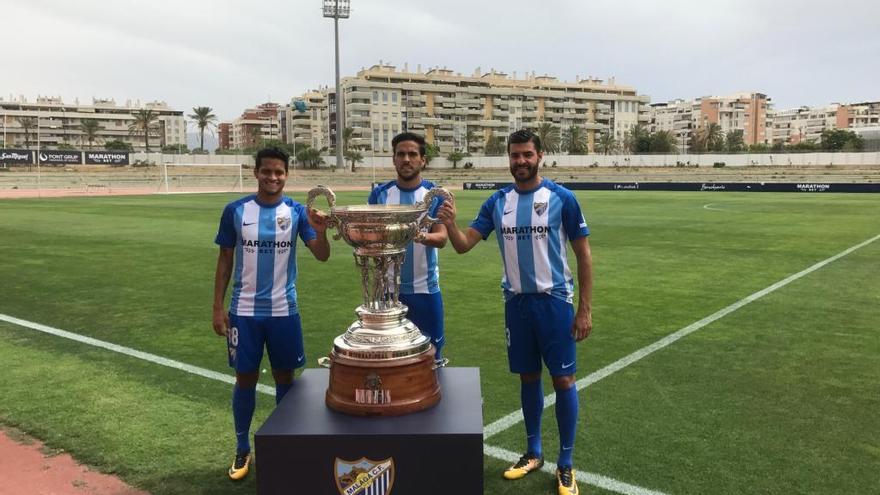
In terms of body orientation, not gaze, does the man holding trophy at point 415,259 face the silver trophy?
yes

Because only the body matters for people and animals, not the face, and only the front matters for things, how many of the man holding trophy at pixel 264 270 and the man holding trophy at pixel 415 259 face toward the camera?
2

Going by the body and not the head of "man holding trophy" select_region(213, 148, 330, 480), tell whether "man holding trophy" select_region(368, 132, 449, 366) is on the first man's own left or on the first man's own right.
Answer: on the first man's own left

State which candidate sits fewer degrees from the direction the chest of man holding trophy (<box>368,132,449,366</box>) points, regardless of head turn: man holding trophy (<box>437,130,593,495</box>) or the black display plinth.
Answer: the black display plinth

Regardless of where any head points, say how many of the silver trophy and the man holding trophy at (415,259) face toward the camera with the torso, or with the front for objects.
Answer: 2

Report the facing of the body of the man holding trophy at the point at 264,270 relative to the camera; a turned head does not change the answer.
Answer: toward the camera

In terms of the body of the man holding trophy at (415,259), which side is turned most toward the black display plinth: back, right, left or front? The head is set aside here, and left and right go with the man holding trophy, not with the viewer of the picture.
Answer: front

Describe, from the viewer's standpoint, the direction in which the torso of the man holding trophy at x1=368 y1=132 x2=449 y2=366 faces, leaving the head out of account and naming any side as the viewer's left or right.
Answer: facing the viewer

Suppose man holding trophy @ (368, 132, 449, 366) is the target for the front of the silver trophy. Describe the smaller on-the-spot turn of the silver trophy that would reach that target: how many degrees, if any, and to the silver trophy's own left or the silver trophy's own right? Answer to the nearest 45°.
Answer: approximately 180°
